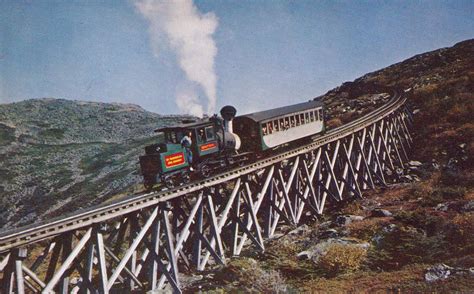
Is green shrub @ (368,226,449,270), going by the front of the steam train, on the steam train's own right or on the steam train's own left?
on the steam train's own right

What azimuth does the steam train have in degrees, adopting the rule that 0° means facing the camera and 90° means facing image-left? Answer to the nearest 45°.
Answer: approximately 225°

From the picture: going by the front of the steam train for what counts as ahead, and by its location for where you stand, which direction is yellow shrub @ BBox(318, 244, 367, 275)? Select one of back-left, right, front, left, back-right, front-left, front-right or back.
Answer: right
